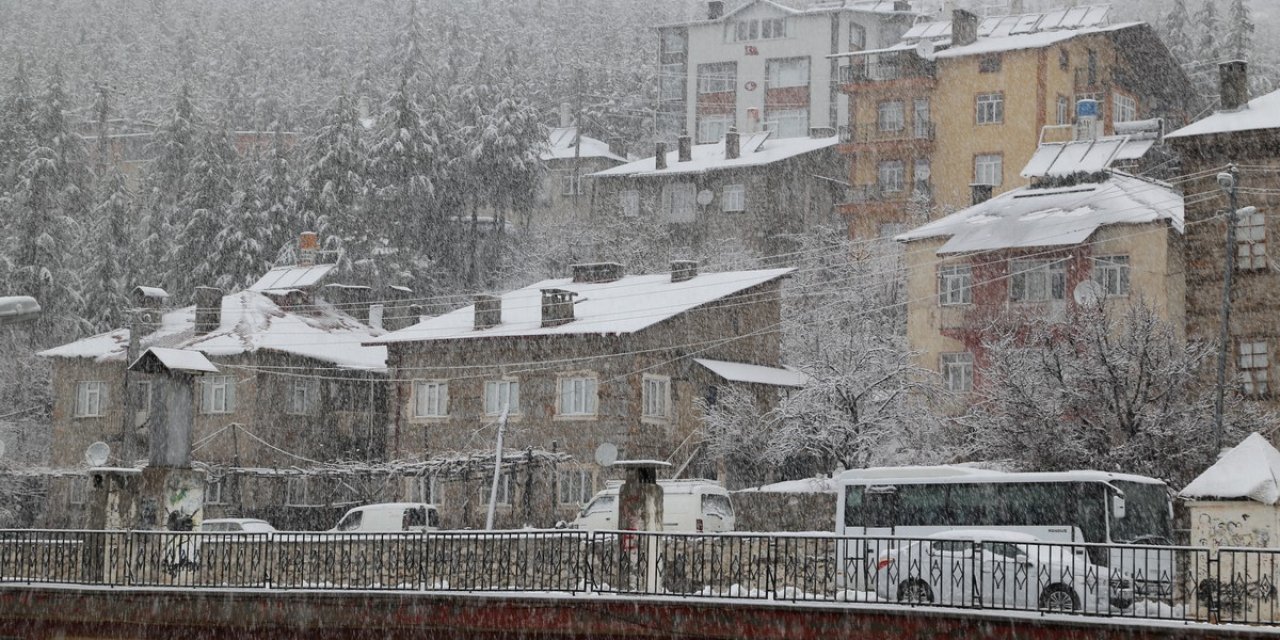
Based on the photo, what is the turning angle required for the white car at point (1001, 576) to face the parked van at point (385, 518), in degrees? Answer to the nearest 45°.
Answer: approximately 135° to its left

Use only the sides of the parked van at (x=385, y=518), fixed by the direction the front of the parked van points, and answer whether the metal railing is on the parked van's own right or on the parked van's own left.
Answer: on the parked van's own left

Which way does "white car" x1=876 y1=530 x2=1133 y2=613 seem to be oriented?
to the viewer's right

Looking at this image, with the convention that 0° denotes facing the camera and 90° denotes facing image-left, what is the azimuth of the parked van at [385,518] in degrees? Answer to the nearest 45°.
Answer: approximately 90°

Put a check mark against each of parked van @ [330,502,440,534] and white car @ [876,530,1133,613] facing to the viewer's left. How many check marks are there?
1

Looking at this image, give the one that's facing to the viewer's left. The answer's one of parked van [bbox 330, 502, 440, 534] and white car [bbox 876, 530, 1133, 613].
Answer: the parked van

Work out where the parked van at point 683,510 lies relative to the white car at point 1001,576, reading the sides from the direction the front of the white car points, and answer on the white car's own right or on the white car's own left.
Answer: on the white car's own left

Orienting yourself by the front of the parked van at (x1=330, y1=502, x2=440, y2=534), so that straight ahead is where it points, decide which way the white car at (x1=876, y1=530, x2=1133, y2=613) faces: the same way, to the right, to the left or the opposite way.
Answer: the opposite way

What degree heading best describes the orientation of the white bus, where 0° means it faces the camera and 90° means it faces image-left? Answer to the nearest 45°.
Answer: approximately 315°

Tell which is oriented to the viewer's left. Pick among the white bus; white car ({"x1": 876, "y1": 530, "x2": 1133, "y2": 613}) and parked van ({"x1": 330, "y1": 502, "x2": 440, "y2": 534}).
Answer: the parked van
